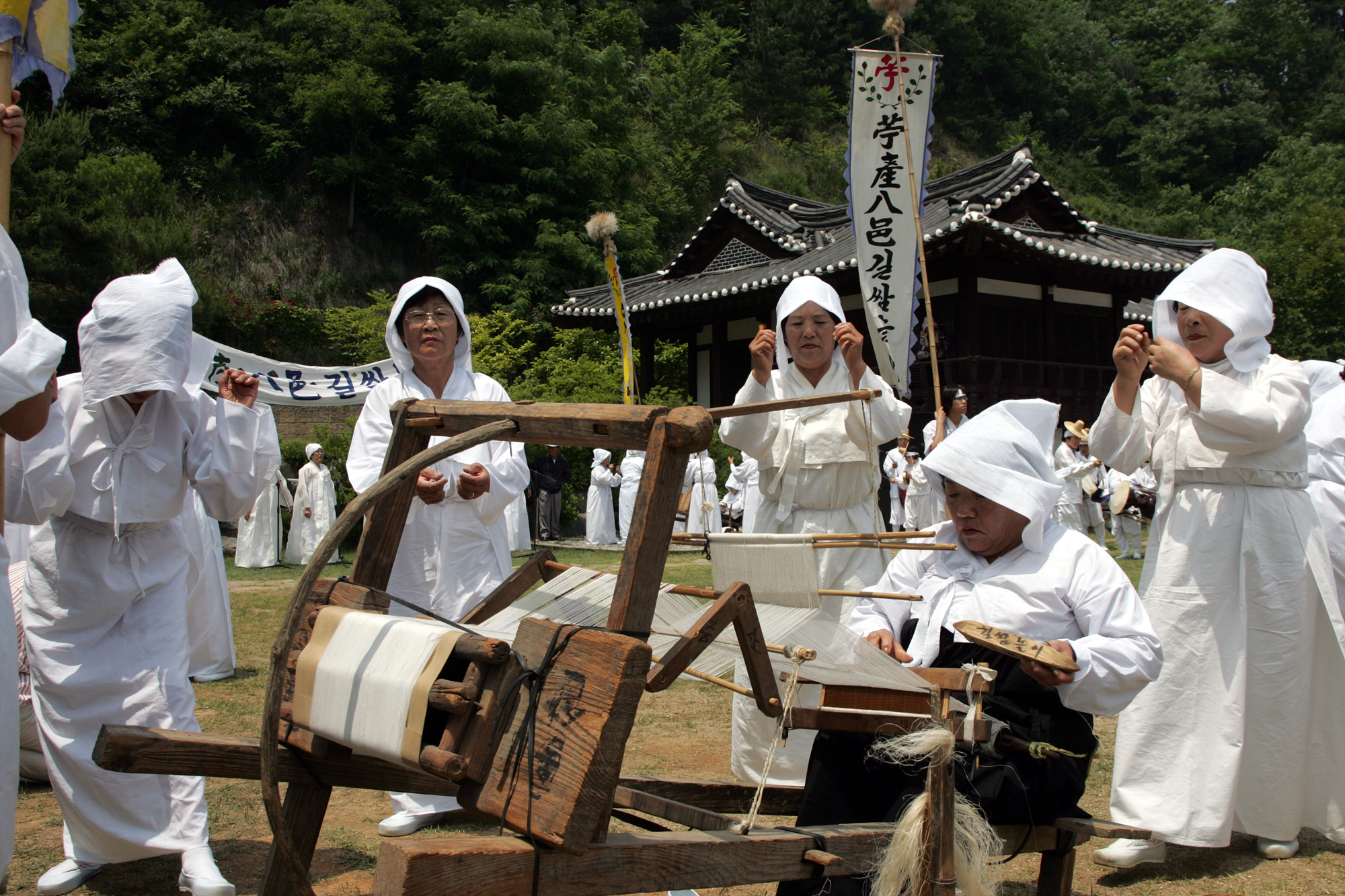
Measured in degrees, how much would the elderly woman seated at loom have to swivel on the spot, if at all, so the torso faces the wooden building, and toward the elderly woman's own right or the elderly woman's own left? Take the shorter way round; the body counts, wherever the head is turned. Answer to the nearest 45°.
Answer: approximately 135° to the elderly woman's own right

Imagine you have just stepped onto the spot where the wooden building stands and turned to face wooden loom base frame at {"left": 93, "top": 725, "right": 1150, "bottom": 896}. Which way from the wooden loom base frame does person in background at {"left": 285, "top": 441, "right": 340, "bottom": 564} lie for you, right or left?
right

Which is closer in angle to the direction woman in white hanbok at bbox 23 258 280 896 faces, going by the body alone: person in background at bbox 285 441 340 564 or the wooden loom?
the wooden loom

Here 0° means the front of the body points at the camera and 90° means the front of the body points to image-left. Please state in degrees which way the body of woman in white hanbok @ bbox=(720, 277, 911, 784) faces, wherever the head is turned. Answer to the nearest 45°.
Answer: approximately 0°

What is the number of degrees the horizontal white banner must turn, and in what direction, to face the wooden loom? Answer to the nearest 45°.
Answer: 0° — it already faces it

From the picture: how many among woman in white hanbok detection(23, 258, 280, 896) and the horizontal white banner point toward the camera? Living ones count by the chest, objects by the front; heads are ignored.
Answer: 2

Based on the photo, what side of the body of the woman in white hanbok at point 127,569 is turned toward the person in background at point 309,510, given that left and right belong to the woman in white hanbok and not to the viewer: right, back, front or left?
back

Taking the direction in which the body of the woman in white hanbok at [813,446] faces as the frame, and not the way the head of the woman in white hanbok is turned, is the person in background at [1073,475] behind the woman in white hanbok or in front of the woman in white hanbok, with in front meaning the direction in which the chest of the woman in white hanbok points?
behind

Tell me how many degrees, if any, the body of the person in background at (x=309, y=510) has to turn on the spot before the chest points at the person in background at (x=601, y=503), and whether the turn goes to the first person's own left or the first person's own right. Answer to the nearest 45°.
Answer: approximately 90° to the first person's own left

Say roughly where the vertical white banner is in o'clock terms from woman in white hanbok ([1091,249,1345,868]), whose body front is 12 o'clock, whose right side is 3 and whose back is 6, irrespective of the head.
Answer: The vertical white banner is roughly at 3 o'clock from the woman in white hanbok.
